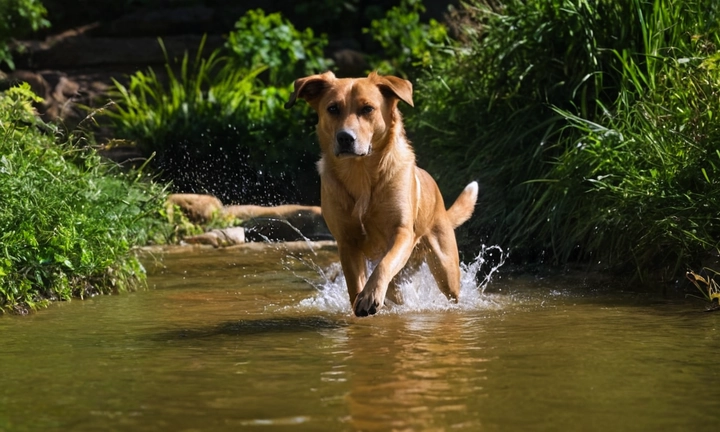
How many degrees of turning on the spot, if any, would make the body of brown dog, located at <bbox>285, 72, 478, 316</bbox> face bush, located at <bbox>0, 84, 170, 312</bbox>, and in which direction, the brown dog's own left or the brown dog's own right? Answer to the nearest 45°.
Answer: approximately 45° to the brown dog's own right

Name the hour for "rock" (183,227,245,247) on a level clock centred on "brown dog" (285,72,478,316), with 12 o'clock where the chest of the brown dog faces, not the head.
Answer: The rock is roughly at 4 o'clock from the brown dog.

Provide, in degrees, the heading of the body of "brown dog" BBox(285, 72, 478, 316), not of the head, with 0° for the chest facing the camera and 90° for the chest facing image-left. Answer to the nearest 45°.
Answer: approximately 45°

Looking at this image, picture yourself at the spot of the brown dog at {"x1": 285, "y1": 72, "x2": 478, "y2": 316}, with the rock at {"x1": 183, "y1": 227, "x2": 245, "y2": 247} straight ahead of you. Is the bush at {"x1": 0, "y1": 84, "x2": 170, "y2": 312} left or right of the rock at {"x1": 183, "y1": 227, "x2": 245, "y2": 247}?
left

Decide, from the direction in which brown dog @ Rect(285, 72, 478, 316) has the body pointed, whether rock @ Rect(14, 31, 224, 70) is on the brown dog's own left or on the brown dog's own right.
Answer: on the brown dog's own right

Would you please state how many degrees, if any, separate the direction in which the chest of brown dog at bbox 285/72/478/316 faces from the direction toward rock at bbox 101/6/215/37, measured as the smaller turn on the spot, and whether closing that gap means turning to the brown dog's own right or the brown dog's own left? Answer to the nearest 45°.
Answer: approximately 135° to the brown dog's own right

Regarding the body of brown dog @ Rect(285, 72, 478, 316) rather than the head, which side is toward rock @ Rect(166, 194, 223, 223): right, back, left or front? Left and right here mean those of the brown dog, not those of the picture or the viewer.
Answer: right

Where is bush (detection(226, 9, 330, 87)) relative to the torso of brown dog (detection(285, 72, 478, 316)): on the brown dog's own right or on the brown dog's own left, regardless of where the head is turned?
on the brown dog's own right

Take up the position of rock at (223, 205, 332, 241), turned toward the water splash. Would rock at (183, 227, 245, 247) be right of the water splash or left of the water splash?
right
